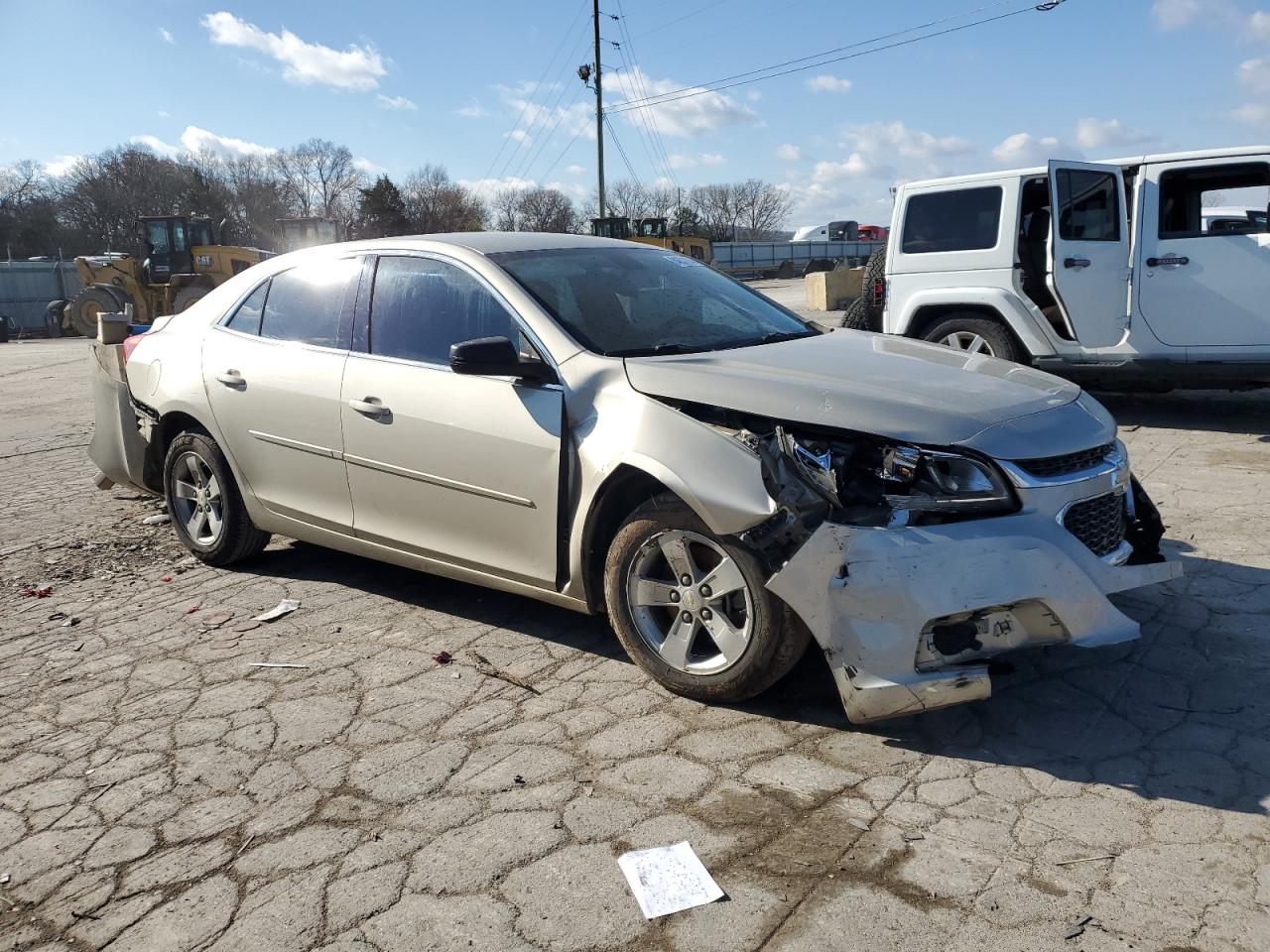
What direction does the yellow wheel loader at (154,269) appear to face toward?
to the viewer's left

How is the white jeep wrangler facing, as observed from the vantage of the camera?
facing to the right of the viewer

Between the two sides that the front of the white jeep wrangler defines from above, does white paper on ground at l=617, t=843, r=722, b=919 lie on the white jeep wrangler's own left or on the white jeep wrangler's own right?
on the white jeep wrangler's own right

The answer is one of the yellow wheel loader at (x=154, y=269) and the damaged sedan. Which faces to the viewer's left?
the yellow wheel loader

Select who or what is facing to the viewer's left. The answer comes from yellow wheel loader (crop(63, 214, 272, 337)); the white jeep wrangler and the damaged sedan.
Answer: the yellow wheel loader

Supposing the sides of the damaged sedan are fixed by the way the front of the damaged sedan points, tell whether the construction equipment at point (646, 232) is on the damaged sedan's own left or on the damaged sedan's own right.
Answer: on the damaged sedan's own left

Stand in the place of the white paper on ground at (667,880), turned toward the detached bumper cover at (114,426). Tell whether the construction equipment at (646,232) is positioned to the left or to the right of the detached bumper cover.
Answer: right

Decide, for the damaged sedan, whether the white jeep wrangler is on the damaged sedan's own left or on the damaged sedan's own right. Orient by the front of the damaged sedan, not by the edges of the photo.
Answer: on the damaged sedan's own left

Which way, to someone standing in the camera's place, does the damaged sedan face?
facing the viewer and to the right of the viewer

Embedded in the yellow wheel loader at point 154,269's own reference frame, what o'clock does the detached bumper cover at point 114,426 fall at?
The detached bumper cover is roughly at 9 o'clock from the yellow wheel loader.
